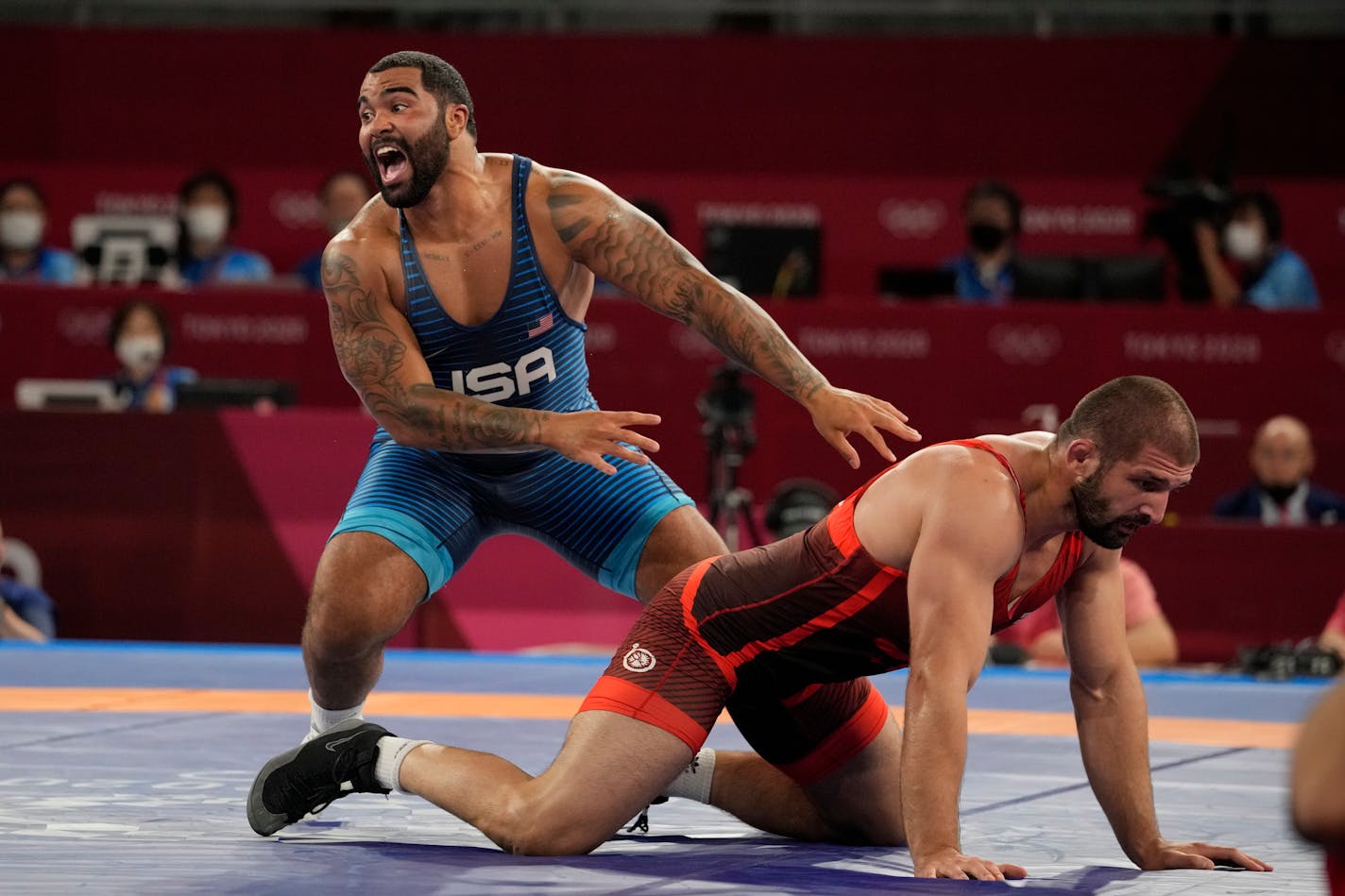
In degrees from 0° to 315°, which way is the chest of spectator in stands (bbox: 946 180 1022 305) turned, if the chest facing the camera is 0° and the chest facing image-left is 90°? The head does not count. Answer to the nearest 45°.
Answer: approximately 0°

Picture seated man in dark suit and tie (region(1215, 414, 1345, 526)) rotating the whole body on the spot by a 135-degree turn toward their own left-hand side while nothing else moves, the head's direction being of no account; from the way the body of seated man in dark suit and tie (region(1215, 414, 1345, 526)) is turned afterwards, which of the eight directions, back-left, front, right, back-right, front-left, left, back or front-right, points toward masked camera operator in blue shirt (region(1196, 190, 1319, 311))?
front-left

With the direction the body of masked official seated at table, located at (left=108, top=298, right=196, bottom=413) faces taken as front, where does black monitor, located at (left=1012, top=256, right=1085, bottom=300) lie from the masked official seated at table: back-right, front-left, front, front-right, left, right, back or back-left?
left

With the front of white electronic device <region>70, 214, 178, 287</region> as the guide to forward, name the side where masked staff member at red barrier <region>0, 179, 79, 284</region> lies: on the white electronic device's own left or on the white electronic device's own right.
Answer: on the white electronic device's own left

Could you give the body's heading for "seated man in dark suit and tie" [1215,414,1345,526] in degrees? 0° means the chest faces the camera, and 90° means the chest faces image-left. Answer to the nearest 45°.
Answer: approximately 0°

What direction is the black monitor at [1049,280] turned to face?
away from the camera

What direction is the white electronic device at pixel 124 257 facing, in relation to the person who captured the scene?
facing away from the viewer

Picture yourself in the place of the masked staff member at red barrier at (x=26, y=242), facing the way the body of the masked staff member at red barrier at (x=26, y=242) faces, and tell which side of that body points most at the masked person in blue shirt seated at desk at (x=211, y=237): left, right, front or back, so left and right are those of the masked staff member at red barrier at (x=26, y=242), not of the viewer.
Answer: left
